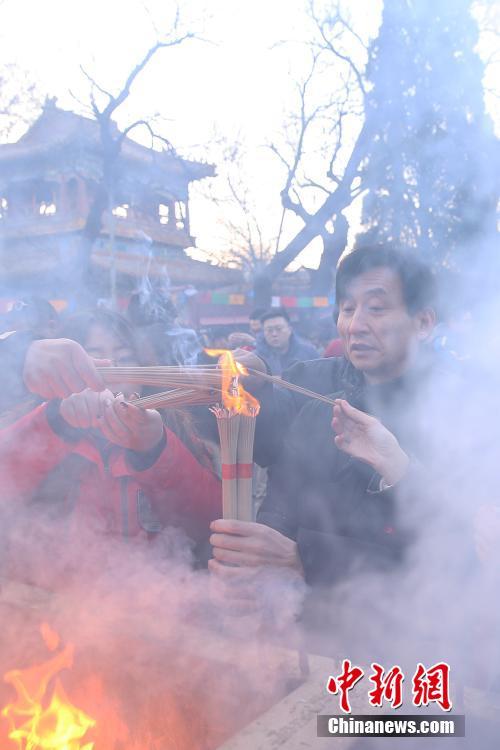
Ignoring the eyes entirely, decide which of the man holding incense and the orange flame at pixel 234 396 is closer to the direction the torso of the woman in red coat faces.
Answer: the orange flame

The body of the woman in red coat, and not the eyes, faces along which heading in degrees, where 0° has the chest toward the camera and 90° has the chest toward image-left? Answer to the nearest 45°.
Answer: approximately 0°

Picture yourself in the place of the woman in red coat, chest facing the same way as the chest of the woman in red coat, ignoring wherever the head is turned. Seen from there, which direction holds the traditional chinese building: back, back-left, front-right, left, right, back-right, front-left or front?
back

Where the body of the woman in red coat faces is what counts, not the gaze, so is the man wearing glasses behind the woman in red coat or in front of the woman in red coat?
behind

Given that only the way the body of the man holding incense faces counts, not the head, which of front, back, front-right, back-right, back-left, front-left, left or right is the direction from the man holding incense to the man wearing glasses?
back-right

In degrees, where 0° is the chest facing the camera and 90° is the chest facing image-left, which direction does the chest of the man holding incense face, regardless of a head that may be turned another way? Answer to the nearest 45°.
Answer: approximately 45°
